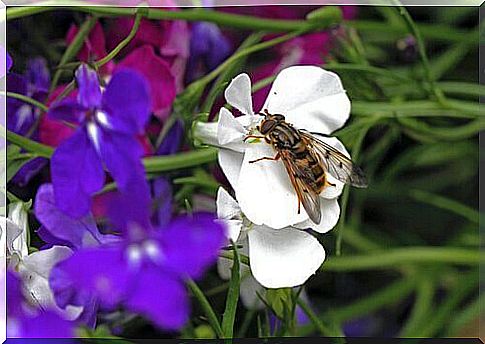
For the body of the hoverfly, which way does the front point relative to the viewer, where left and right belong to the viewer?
facing away from the viewer and to the left of the viewer
